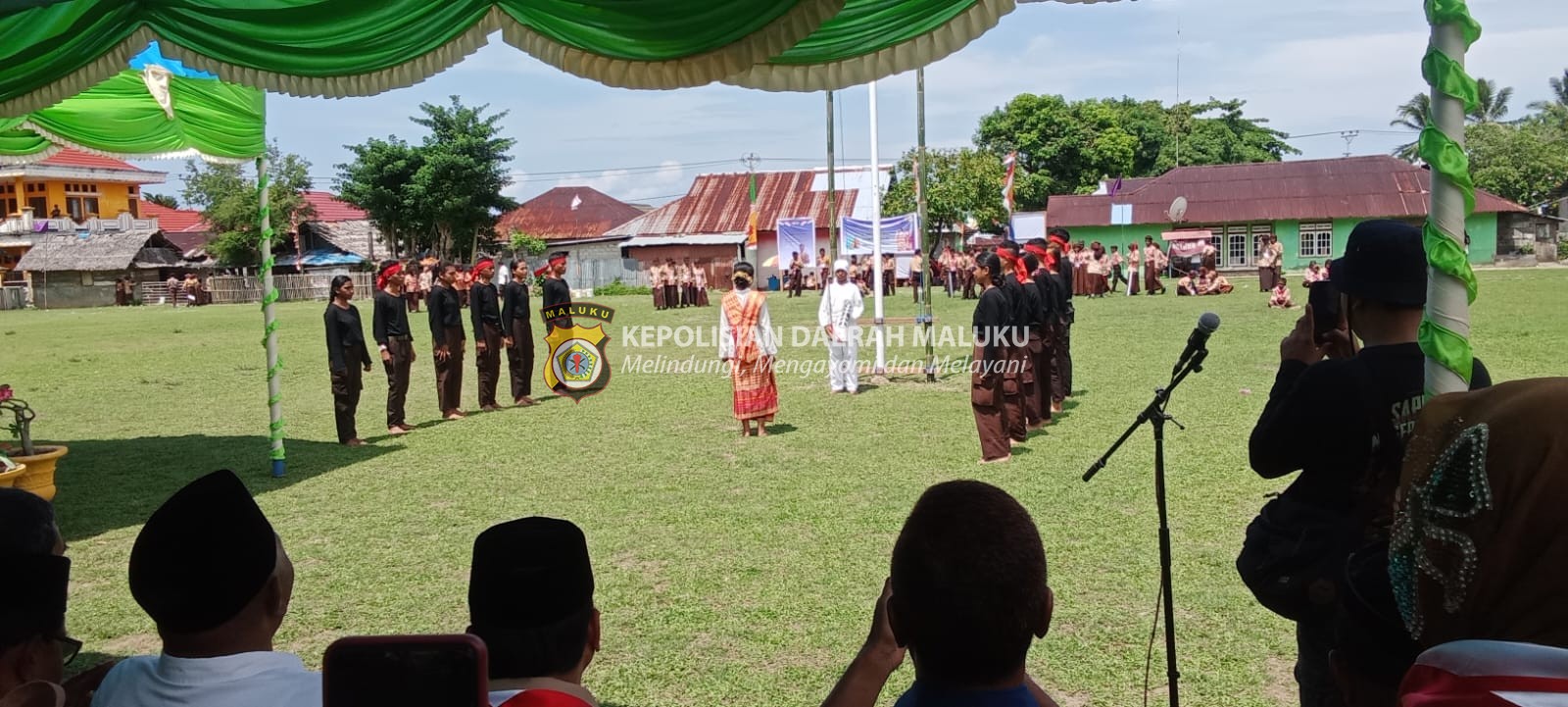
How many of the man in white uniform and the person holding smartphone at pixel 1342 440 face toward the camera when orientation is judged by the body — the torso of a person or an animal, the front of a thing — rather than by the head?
1

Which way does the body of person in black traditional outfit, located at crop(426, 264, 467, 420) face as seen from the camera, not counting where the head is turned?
to the viewer's right

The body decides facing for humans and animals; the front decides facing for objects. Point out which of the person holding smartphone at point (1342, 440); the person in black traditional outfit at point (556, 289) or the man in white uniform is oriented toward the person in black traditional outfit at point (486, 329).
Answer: the person holding smartphone

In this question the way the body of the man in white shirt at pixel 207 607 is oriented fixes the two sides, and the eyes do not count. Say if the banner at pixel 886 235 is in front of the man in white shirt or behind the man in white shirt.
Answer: in front

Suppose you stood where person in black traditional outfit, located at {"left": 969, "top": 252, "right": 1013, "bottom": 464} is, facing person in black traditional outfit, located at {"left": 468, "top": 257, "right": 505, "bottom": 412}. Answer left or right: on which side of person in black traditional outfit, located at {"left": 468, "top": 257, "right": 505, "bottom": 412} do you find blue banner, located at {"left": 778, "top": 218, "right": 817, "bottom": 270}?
right

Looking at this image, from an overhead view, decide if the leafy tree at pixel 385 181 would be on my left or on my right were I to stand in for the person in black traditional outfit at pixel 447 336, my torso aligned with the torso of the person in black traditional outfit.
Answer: on my left

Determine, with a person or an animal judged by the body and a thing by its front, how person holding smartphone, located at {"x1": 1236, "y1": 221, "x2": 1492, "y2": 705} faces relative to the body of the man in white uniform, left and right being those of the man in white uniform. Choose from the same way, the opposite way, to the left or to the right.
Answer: the opposite way

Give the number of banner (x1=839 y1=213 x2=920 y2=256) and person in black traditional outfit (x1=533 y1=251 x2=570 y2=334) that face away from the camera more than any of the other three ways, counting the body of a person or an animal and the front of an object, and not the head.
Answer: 0

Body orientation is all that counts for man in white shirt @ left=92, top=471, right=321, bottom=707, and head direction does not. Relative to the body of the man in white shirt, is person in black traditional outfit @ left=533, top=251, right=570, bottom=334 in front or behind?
in front

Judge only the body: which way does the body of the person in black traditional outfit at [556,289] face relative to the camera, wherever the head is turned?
to the viewer's right

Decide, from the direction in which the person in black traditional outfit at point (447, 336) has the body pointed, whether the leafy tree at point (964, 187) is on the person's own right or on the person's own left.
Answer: on the person's own left

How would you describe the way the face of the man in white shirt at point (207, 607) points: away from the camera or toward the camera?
away from the camera

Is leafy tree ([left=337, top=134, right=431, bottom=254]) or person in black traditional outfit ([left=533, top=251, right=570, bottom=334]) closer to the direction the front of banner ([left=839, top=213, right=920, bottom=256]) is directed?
the person in black traditional outfit
